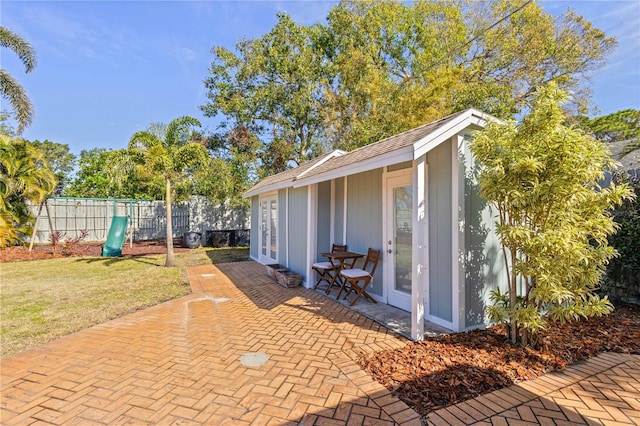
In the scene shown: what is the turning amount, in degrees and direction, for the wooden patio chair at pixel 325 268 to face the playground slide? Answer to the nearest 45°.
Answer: approximately 90° to its right

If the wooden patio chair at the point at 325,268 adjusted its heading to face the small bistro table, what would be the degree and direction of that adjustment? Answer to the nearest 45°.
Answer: approximately 90° to its left

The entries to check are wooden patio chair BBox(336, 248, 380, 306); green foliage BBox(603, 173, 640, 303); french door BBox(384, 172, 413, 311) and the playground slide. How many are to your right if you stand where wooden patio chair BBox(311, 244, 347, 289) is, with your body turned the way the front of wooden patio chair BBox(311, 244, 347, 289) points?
1

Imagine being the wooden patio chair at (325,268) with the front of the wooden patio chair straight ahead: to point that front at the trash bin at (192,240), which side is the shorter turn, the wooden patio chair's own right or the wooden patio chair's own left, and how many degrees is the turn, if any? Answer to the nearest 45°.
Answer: approximately 90° to the wooden patio chair's own right

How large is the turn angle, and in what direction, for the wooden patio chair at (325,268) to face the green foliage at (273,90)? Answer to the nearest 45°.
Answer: approximately 135° to its right

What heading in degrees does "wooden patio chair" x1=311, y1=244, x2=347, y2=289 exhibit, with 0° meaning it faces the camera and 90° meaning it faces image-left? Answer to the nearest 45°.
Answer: approximately 45°

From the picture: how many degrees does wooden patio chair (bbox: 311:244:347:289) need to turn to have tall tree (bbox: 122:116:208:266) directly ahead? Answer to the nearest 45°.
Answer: approximately 90° to its right

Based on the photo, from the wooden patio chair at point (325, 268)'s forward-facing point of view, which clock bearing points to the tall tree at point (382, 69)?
The tall tree is roughly at 5 o'clock from the wooden patio chair.

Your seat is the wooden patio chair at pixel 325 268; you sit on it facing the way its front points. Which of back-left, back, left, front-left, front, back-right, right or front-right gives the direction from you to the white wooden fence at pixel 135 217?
right

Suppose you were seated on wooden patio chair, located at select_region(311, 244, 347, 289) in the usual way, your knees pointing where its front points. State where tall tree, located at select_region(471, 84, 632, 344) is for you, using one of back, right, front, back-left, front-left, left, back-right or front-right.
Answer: left

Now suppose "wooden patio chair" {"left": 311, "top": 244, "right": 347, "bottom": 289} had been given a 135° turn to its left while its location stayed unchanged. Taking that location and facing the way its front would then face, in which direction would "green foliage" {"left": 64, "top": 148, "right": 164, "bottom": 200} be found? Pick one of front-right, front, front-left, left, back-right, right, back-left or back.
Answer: back-left
